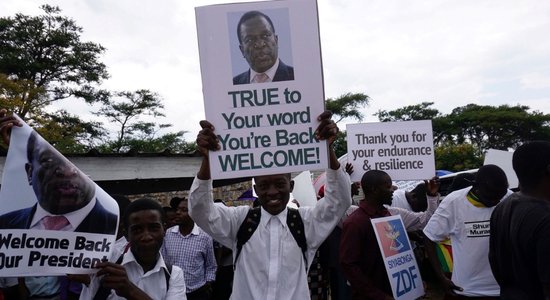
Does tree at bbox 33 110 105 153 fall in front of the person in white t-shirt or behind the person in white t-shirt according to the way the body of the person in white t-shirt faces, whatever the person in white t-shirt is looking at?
behind

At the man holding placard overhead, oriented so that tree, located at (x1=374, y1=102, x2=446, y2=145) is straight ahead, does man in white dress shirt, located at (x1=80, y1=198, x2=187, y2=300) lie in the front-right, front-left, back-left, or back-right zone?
back-left

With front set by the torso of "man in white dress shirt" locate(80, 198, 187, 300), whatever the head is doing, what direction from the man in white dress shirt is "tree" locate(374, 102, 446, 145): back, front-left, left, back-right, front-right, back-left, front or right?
back-left

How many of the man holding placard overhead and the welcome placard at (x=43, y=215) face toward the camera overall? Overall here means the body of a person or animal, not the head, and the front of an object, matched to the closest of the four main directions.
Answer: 2

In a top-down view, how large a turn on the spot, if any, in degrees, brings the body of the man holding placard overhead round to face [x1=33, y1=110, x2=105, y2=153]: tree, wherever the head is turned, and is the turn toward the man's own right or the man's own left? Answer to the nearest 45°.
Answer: approximately 135° to the man's own right

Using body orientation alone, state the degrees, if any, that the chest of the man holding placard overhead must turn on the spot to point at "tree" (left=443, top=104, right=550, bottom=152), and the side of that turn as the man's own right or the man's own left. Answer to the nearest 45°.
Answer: approximately 135° to the man's own left

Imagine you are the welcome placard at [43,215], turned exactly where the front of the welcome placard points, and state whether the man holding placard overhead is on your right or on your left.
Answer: on your left

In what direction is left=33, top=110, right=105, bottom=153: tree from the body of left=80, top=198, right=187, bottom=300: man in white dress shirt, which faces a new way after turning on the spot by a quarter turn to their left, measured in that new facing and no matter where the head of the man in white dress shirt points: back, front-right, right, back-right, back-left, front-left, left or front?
left

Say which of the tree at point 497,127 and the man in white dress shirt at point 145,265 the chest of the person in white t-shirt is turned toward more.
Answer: the man in white dress shirt

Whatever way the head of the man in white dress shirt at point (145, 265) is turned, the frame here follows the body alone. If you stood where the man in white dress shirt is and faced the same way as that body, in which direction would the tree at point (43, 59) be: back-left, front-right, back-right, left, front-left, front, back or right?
back
